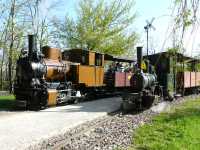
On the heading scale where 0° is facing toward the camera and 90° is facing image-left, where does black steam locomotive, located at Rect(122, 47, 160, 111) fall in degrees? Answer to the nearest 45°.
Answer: approximately 45°

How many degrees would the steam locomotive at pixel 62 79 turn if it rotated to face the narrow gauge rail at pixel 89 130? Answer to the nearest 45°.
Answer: approximately 45° to its left

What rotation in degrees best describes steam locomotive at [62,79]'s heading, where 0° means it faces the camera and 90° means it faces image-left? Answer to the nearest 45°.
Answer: approximately 45°
